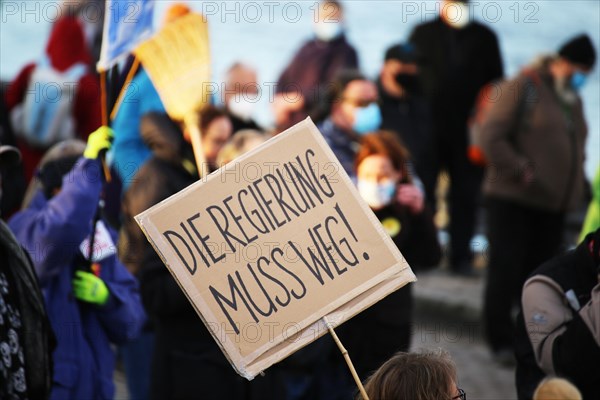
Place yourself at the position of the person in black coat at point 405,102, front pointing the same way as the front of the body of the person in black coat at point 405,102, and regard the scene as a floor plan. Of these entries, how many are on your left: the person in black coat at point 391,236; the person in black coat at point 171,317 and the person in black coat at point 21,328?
0

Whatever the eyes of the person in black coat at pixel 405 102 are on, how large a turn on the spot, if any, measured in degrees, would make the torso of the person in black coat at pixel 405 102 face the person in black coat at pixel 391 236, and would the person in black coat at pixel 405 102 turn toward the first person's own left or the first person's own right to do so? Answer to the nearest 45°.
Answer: approximately 45° to the first person's own right

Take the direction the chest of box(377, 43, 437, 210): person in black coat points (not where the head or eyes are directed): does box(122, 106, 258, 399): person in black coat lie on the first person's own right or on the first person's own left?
on the first person's own right

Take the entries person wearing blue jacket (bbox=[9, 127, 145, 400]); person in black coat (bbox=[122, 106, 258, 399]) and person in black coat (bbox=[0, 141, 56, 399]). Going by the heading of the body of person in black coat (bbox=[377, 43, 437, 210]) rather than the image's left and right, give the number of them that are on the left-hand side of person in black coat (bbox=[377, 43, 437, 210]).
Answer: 0

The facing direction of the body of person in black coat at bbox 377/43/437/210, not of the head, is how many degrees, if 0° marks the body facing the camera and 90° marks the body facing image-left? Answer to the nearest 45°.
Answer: approximately 315°

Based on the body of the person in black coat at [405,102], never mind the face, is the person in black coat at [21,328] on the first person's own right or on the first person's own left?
on the first person's own right

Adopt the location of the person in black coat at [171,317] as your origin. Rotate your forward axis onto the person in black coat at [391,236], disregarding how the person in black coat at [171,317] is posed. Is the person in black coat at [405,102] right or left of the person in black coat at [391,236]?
left

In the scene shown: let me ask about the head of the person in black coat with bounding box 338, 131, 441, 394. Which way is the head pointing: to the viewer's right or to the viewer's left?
to the viewer's left

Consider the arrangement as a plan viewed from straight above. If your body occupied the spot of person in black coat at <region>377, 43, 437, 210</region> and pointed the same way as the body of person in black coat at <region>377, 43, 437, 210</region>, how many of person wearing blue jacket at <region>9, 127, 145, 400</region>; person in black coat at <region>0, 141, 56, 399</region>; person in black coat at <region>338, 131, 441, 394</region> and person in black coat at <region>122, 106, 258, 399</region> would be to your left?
0

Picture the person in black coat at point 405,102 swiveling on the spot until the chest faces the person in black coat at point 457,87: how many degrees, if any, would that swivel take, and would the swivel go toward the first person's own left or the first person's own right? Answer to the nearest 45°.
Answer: approximately 90° to the first person's own left
